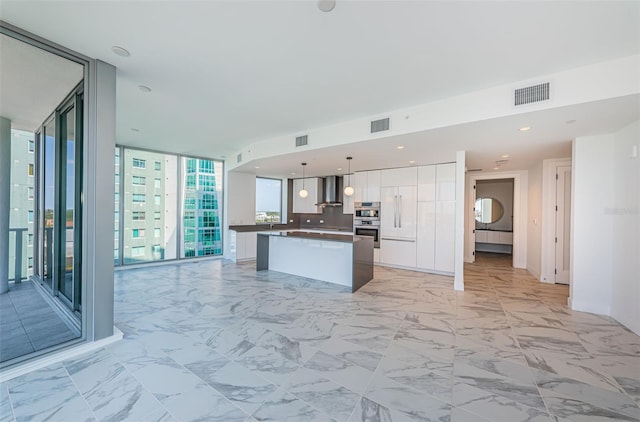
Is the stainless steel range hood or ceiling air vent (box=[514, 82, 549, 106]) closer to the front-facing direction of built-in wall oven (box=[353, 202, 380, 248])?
the ceiling air vent

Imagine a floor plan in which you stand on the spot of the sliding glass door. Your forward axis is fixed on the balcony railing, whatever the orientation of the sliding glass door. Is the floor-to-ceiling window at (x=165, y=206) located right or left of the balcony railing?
right

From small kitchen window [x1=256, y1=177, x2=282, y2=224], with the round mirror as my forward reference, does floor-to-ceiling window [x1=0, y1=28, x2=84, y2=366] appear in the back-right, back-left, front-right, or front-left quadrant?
back-right

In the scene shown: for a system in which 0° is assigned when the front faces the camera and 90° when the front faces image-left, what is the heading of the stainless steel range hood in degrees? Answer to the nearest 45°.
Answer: approximately 45°

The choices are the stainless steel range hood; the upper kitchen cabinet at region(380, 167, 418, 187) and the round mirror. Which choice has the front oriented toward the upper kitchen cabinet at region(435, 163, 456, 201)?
the round mirror

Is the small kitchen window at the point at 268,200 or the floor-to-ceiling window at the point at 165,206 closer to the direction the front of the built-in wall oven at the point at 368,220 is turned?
the floor-to-ceiling window

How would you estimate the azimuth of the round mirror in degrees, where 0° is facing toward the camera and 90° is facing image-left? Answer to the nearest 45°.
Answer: approximately 0°

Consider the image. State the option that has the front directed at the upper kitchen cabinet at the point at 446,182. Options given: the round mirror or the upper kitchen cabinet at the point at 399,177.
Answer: the round mirror
